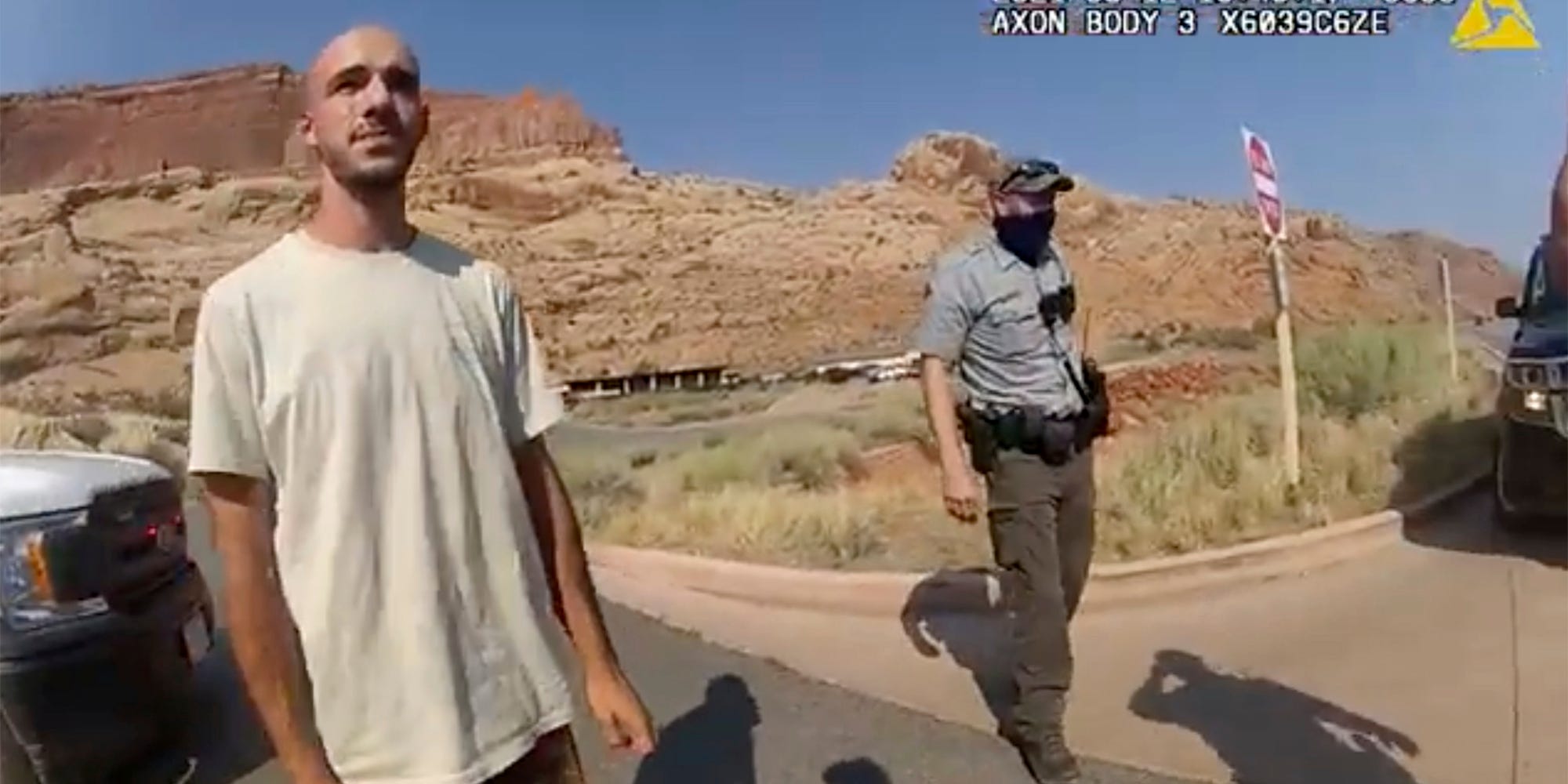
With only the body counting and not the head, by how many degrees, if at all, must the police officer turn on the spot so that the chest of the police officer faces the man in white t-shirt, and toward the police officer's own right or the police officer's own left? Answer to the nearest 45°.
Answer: approximately 90° to the police officer's own right

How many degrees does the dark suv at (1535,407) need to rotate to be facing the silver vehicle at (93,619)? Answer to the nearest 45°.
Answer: approximately 45° to its right

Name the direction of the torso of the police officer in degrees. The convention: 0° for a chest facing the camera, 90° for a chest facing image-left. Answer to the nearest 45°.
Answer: approximately 315°

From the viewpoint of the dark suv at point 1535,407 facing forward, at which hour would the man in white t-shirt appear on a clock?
The man in white t-shirt is roughly at 1 o'clock from the dark suv.

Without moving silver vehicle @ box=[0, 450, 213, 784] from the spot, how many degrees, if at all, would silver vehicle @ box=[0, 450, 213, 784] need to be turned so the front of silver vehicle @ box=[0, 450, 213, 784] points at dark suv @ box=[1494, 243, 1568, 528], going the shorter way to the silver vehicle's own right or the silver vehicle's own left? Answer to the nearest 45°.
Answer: approximately 45° to the silver vehicle's own left

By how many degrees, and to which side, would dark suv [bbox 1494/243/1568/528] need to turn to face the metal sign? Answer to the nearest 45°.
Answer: approximately 45° to its right

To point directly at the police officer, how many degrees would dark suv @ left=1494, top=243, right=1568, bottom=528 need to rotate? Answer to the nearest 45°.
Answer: approximately 45° to its right

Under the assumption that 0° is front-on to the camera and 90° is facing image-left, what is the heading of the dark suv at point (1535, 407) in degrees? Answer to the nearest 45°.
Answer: approximately 0°
